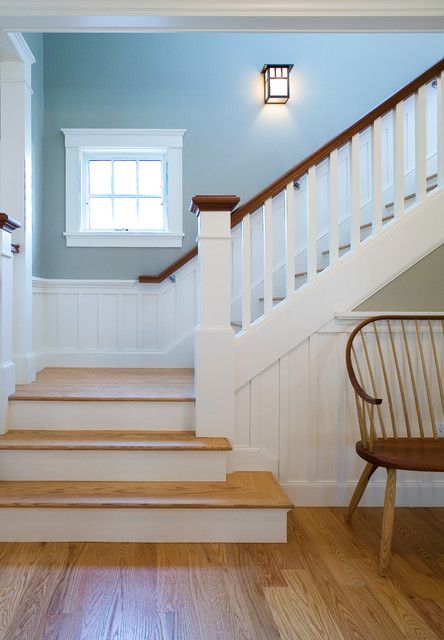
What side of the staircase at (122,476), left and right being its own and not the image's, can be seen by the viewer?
front

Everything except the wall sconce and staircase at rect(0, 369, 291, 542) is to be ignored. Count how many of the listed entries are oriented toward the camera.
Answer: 2

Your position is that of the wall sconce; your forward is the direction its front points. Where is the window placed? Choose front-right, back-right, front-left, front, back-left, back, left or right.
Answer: right

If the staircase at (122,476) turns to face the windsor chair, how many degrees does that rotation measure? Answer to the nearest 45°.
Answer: approximately 90° to its left

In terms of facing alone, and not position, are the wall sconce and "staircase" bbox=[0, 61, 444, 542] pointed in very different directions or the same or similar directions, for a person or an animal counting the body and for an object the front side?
same or similar directions

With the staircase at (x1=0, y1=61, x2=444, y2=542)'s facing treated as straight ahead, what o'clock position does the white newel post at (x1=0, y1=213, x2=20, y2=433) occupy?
The white newel post is roughly at 3 o'clock from the staircase.

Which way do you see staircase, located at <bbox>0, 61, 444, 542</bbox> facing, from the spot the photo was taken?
facing the viewer

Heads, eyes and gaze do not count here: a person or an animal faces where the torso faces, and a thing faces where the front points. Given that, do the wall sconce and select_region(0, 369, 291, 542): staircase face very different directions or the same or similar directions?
same or similar directions

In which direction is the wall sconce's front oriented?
toward the camera

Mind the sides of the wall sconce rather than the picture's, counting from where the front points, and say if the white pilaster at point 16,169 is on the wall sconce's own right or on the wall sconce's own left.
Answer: on the wall sconce's own right
